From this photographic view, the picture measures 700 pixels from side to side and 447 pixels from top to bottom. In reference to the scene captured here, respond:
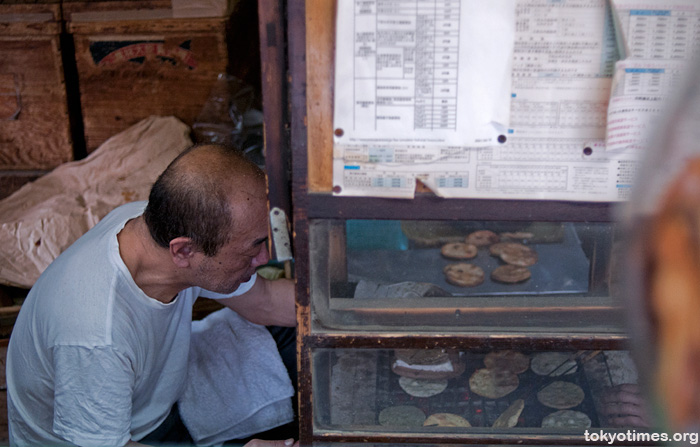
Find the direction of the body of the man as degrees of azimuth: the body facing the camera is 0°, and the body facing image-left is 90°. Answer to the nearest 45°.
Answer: approximately 270°

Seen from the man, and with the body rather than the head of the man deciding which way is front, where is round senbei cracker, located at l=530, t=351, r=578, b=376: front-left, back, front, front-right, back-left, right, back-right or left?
front-right

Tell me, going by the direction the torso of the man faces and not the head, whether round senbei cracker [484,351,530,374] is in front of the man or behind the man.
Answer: in front

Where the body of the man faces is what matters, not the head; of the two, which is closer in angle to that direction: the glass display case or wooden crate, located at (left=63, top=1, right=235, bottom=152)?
the glass display case

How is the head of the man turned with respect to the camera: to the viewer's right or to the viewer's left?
to the viewer's right

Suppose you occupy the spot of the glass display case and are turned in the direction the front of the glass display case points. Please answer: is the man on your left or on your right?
on your right

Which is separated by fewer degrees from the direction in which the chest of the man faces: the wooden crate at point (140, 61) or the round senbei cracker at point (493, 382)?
the round senbei cracker

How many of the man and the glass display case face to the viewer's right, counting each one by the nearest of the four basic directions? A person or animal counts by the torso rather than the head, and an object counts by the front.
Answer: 1

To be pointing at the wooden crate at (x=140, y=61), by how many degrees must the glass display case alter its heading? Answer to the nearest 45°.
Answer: approximately 135° to its right

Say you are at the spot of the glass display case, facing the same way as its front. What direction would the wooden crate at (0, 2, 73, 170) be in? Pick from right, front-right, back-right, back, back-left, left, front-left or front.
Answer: back-right

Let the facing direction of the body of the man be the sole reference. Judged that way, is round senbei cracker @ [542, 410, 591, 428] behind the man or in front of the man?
in front
